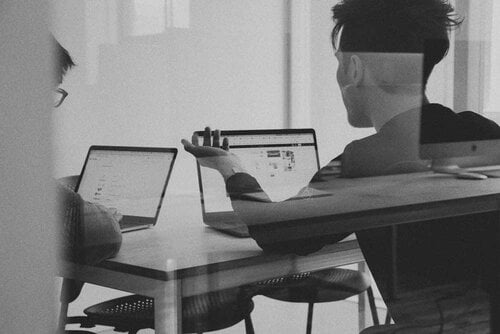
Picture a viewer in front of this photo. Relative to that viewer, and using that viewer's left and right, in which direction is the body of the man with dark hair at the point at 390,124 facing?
facing away from the viewer and to the left of the viewer

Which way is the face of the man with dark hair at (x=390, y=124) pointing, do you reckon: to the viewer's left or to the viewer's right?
to the viewer's left

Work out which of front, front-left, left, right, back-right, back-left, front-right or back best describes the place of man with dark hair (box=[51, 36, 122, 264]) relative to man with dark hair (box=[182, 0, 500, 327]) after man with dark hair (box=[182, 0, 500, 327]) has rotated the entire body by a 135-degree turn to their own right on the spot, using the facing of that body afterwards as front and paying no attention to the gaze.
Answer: back-right

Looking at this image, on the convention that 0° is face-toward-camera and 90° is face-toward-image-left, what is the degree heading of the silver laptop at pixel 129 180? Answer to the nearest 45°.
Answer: approximately 45°
